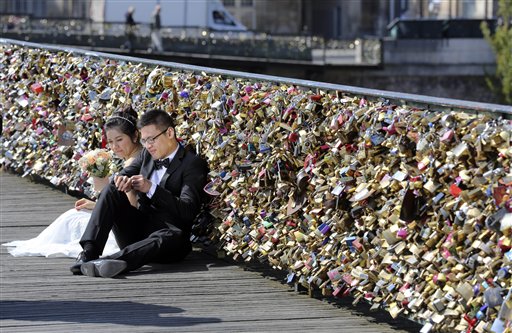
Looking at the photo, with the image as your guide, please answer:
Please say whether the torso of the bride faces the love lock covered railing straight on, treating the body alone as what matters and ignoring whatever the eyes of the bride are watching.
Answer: no

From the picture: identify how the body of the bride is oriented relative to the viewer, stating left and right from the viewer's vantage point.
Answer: facing the viewer and to the left of the viewer

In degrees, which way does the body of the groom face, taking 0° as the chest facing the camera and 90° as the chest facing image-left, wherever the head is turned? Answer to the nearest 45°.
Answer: approximately 45°

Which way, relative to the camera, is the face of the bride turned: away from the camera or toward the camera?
toward the camera

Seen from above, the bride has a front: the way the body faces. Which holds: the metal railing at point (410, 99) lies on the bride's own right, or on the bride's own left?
on the bride's own left

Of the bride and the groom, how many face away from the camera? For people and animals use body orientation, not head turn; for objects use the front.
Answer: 0

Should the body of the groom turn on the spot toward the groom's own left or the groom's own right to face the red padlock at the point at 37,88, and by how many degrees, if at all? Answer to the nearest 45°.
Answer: approximately 135° to the groom's own right

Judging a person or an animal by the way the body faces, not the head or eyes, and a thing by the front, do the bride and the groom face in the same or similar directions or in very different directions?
same or similar directions

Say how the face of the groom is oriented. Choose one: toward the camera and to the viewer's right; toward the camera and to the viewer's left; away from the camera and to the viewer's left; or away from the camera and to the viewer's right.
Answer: toward the camera and to the viewer's left
